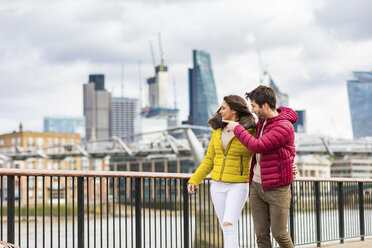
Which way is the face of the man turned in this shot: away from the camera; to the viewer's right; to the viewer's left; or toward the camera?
to the viewer's left

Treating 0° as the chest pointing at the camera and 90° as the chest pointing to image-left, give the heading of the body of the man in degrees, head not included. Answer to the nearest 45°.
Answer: approximately 45°

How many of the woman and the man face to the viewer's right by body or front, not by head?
0

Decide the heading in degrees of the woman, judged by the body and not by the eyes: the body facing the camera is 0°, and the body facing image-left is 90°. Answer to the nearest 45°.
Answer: approximately 45°
